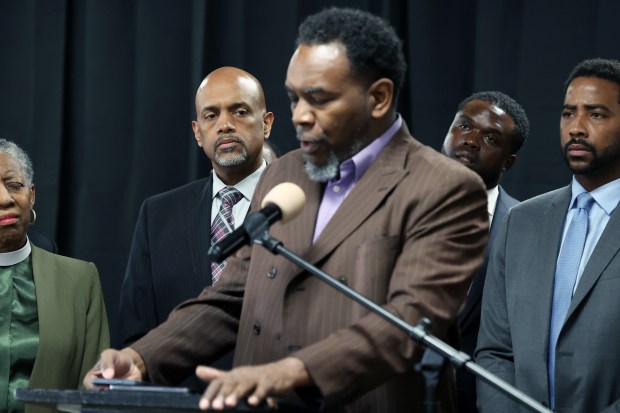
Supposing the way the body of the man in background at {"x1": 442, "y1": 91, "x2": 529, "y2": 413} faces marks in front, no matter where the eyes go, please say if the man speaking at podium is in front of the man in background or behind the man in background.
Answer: in front

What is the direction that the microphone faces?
to the viewer's right

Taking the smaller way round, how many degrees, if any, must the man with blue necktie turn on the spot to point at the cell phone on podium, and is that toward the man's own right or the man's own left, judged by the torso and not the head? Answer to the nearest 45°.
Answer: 0° — they already face it

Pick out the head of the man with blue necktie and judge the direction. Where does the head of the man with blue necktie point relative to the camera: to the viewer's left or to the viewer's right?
to the viewer's left

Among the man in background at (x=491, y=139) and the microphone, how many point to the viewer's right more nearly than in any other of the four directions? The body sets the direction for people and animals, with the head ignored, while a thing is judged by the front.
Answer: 1

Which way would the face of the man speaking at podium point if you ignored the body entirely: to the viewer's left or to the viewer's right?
to the viewer's left

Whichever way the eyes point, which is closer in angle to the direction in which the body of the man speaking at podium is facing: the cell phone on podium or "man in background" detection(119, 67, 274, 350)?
the cell phone on podium

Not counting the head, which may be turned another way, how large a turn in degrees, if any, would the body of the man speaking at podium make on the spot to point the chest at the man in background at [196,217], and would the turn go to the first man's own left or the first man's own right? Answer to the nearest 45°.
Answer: approximately 135° to the first man's own right

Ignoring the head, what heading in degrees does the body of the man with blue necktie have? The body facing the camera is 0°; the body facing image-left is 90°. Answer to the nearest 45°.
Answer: approximately 45°

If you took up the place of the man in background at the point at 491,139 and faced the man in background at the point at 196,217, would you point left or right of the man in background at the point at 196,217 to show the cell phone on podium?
left

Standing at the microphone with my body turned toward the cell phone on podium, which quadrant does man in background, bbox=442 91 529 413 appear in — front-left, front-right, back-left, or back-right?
back-right

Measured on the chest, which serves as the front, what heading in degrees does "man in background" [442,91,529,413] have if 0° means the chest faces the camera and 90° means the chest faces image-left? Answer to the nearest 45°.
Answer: approximately 45°
